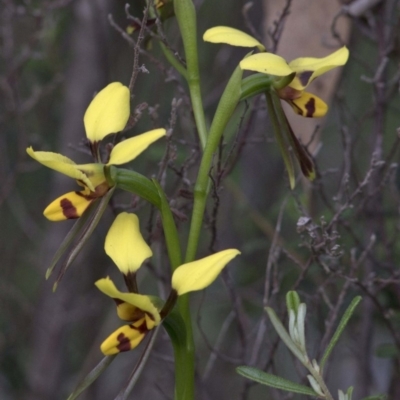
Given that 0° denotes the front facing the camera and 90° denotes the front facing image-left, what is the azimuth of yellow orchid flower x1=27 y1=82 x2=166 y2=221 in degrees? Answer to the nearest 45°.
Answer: approximately 90°
